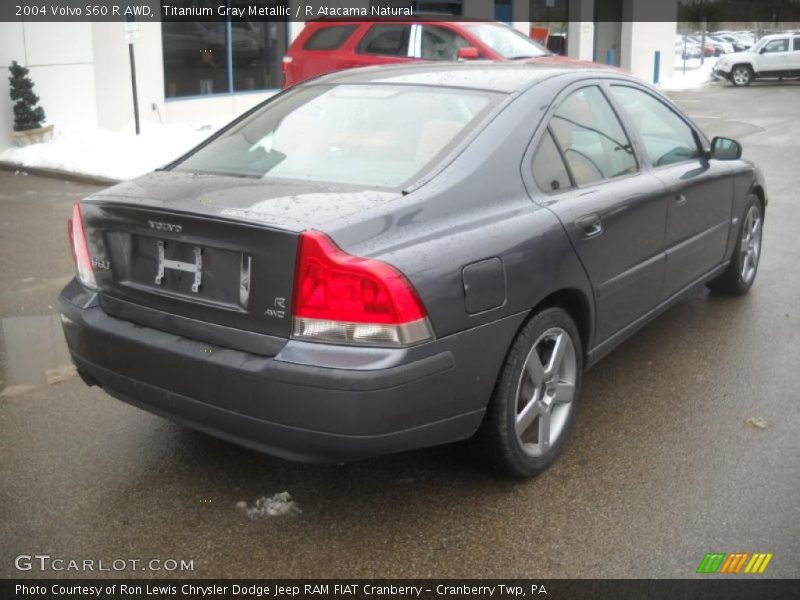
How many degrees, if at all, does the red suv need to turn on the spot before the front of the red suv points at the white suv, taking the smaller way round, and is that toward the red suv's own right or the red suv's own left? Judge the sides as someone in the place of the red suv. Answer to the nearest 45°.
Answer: approximately 90° to the red suv's own left

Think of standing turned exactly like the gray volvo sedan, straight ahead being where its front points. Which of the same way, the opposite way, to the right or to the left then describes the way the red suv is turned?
to the right

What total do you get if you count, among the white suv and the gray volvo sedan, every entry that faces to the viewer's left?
1

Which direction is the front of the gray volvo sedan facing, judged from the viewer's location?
facing away from the viewer and to the right of the viewer

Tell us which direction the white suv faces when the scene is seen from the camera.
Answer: facing to the left of the viewer

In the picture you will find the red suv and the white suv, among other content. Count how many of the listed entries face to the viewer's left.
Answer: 1

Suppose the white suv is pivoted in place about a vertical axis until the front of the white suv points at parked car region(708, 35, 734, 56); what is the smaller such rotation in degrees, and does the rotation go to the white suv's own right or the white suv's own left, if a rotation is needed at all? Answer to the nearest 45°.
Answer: approximately 90° to the white suv's own right

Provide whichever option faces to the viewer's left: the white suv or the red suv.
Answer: the white suv
